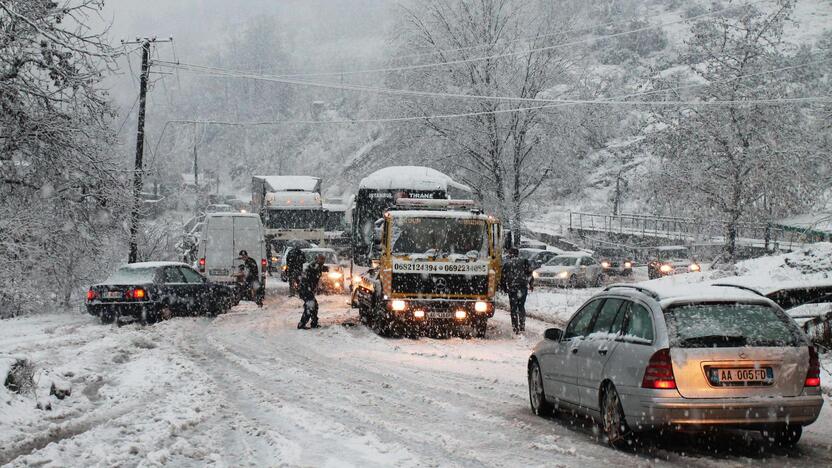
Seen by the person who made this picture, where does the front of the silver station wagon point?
facing away from the viewer and to the left of the viewer

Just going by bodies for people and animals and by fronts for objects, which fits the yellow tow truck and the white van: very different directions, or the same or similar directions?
very different directions

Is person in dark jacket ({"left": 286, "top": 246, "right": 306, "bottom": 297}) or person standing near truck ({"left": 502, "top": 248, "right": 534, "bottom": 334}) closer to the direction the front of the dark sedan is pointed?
the person in dark jacket

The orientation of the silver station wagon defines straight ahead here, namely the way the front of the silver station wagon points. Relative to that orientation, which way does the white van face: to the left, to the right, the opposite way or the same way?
the same way

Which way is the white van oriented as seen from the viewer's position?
away from the camera

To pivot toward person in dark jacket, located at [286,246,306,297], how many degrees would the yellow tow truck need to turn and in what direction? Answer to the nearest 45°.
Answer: approximately 135° to its right

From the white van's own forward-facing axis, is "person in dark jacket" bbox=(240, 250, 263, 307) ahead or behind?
behind

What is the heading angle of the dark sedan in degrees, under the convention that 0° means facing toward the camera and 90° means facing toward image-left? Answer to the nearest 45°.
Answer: approximately 225°

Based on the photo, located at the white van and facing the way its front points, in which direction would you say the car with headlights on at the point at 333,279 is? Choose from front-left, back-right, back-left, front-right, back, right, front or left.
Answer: front-right

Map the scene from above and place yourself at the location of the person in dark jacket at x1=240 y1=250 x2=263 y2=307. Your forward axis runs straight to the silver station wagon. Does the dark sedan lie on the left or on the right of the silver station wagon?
right

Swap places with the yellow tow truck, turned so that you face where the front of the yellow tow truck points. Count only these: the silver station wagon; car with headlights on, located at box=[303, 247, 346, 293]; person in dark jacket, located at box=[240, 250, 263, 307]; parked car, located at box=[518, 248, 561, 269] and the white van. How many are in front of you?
1

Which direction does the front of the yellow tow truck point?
toward the camera

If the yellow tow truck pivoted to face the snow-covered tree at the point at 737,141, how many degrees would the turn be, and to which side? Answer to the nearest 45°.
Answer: approximately 135° to its left

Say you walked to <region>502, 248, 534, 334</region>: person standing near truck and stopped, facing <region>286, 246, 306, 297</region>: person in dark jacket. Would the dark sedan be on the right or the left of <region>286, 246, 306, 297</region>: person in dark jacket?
left

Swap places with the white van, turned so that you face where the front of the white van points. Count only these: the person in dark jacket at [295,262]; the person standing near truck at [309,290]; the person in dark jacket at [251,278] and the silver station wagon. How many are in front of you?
0

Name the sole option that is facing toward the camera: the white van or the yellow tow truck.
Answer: the yellow tow truck
